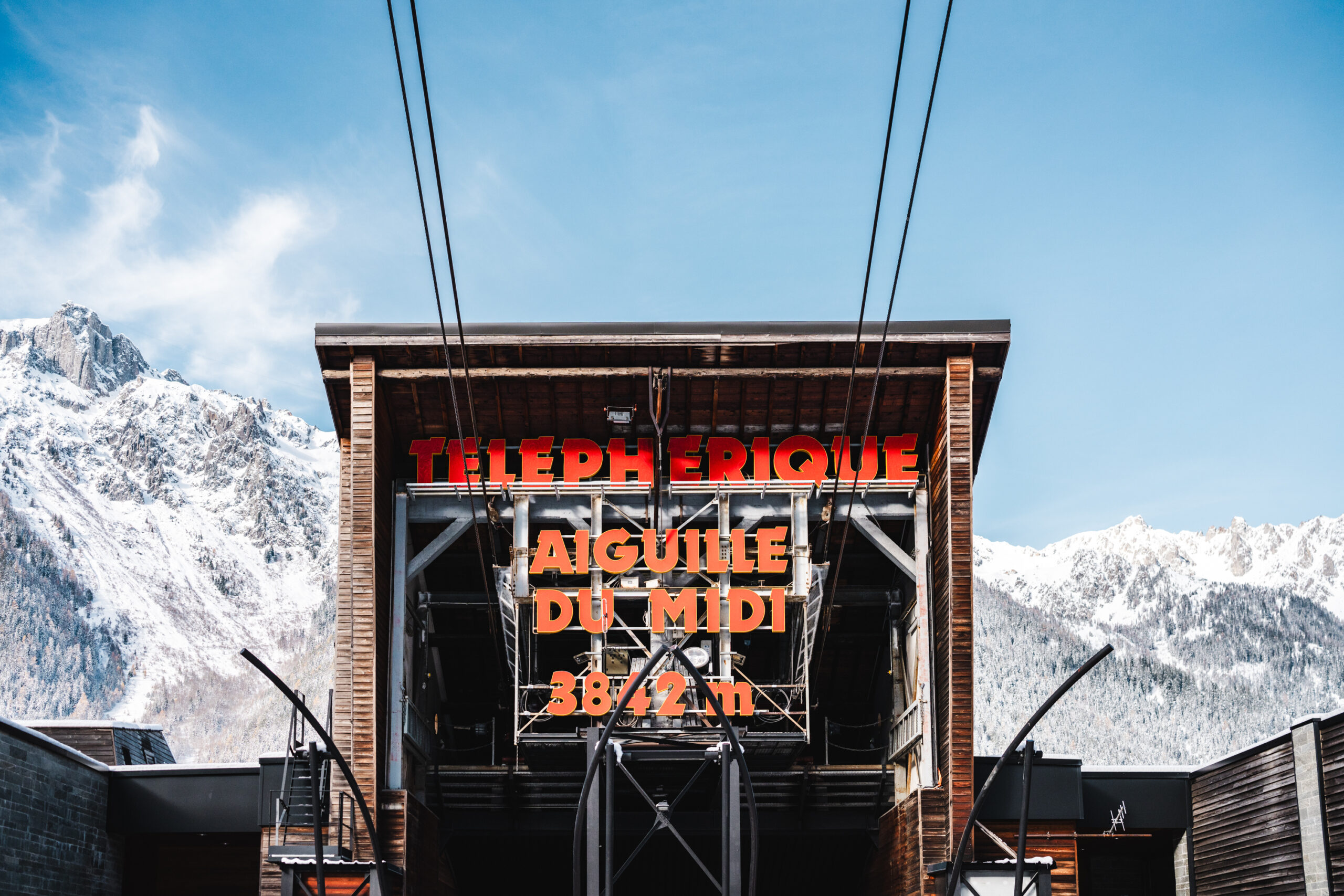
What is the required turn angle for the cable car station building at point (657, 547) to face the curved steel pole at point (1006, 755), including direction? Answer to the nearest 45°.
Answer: approximately 45° to its left

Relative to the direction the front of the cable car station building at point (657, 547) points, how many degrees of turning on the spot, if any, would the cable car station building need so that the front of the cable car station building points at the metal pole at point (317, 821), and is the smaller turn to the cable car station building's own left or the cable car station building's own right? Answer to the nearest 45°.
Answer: approximately 45° to the cable car station building's own right

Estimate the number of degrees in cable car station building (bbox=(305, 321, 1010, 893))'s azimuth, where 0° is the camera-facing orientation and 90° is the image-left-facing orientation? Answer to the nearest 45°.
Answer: approximately 0°
